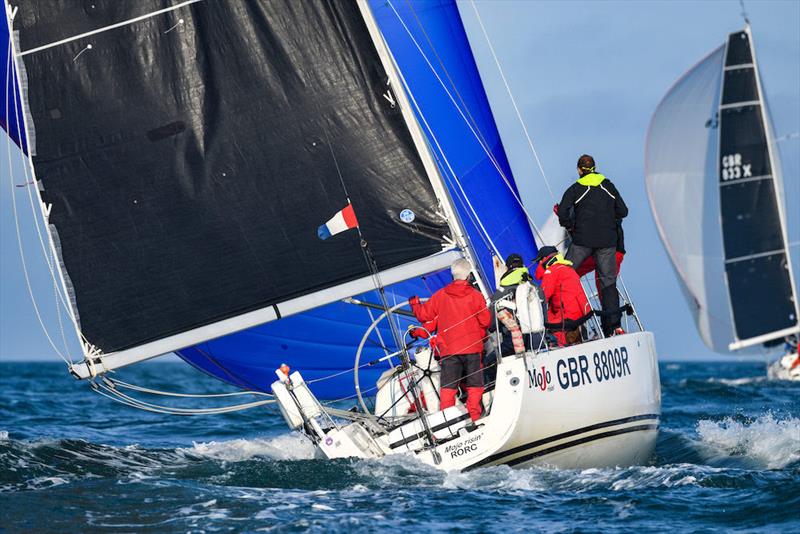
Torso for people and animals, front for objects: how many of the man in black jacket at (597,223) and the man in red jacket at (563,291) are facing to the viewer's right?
0

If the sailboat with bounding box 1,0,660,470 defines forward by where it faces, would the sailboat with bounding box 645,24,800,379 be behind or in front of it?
in front

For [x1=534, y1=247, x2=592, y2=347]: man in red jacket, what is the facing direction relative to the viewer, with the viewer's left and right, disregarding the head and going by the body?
facing away from the viewer and to the left of the viewer

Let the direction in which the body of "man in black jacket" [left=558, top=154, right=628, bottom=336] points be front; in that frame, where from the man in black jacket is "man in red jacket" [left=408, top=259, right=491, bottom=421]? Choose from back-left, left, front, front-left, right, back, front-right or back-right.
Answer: back-left

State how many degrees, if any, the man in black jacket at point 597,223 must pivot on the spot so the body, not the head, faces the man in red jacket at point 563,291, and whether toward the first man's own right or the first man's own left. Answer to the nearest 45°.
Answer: approximately 135° to the first man's own left

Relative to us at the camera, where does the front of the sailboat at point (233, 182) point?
facing away from the viewer and to the right of the viewer

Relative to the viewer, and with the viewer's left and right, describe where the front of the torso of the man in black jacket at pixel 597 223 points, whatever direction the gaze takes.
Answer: facing away from the viewer

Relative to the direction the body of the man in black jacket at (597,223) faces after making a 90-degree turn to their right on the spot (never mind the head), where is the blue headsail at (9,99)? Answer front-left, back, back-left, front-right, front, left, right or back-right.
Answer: back

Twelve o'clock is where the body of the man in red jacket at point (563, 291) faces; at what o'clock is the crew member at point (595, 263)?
The crew member is roughly at 2 o'clock from the man in red jacket.
